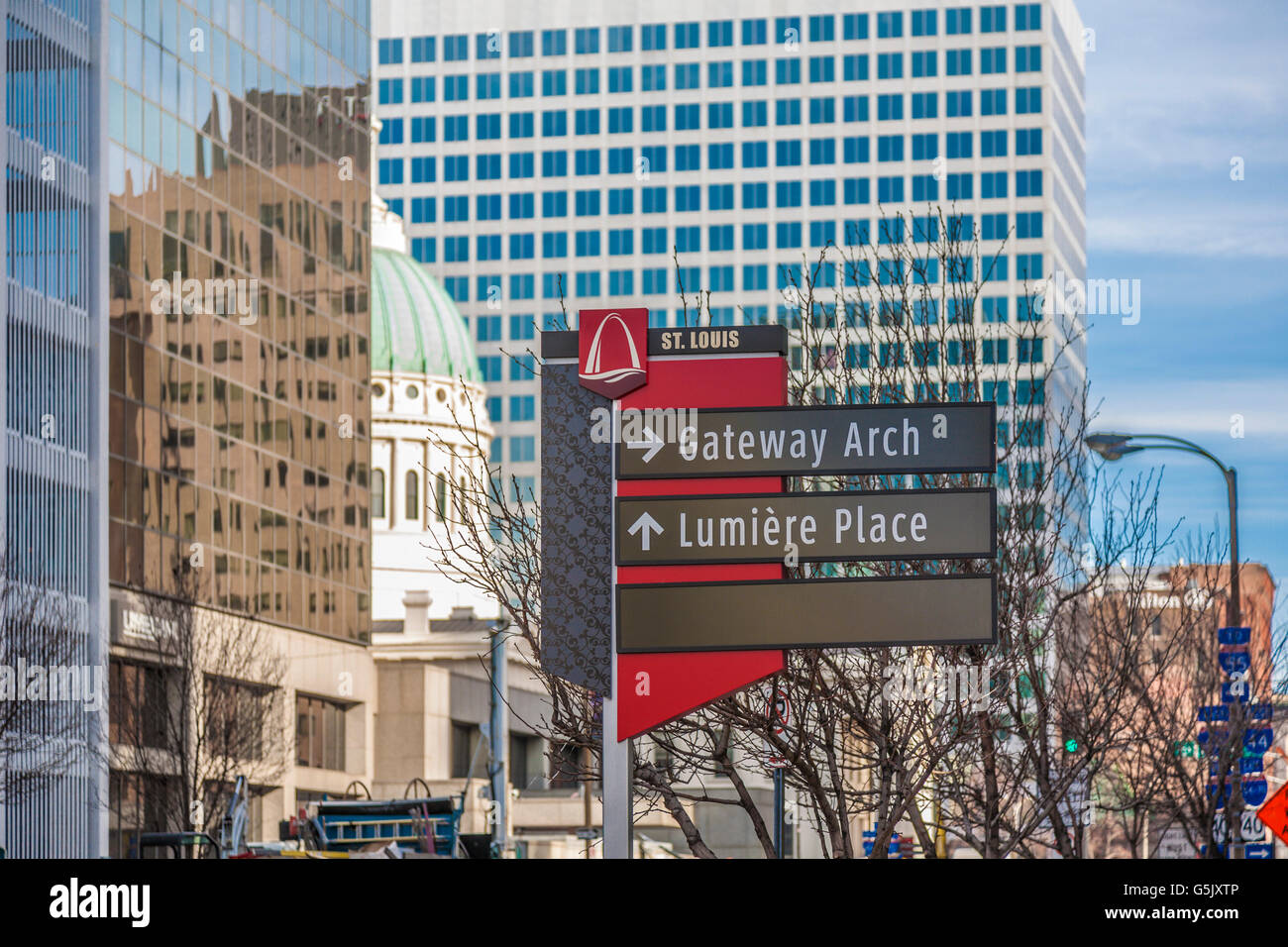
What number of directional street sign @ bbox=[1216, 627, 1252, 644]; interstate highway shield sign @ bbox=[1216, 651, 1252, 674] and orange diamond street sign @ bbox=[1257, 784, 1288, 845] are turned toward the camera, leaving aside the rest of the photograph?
3

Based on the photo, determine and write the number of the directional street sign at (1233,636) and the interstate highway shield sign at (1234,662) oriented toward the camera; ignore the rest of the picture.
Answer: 2

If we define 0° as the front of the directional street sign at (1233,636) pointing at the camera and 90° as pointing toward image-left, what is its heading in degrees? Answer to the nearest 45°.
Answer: approximately 0°

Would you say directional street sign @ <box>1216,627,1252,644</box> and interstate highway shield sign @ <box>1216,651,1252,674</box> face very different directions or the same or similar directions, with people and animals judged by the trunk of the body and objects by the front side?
same or similar directions

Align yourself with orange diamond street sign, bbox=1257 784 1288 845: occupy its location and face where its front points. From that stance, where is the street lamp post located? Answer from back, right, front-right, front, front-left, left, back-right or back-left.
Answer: back

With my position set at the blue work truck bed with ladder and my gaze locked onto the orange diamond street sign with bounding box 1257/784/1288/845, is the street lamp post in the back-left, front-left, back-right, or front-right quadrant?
front-left

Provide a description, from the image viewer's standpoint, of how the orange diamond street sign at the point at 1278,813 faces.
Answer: facing the viewer
